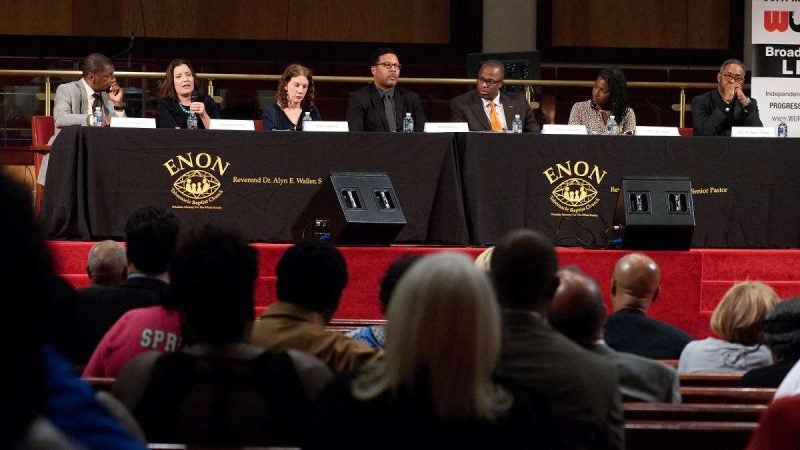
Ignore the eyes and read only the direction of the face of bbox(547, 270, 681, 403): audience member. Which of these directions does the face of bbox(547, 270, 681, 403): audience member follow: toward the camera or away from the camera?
away from the camera

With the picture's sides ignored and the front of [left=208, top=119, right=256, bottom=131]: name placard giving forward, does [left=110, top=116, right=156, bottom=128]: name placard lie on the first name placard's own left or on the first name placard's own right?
on the first name placard's own right

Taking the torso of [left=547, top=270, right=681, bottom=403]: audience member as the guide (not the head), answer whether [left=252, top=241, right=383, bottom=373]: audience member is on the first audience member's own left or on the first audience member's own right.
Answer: on the first audience member's own left

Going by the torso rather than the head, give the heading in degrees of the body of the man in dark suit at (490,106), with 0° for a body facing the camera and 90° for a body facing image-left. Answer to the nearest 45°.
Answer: approximately 0°

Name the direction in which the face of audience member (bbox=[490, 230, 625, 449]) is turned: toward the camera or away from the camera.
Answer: away from the camera

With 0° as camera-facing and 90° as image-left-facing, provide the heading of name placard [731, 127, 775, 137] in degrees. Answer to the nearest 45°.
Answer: approximately 0°

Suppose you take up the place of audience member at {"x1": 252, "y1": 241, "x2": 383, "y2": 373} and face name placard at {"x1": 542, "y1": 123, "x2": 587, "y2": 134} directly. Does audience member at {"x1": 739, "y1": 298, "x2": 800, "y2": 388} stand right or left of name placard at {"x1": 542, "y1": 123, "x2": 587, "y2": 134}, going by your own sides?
right

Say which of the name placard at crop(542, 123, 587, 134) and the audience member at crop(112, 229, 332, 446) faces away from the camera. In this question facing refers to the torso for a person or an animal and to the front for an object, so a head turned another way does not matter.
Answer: the audience member

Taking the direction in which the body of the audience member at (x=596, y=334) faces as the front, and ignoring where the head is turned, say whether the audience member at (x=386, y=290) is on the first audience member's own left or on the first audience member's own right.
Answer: on the first audience member's own left
